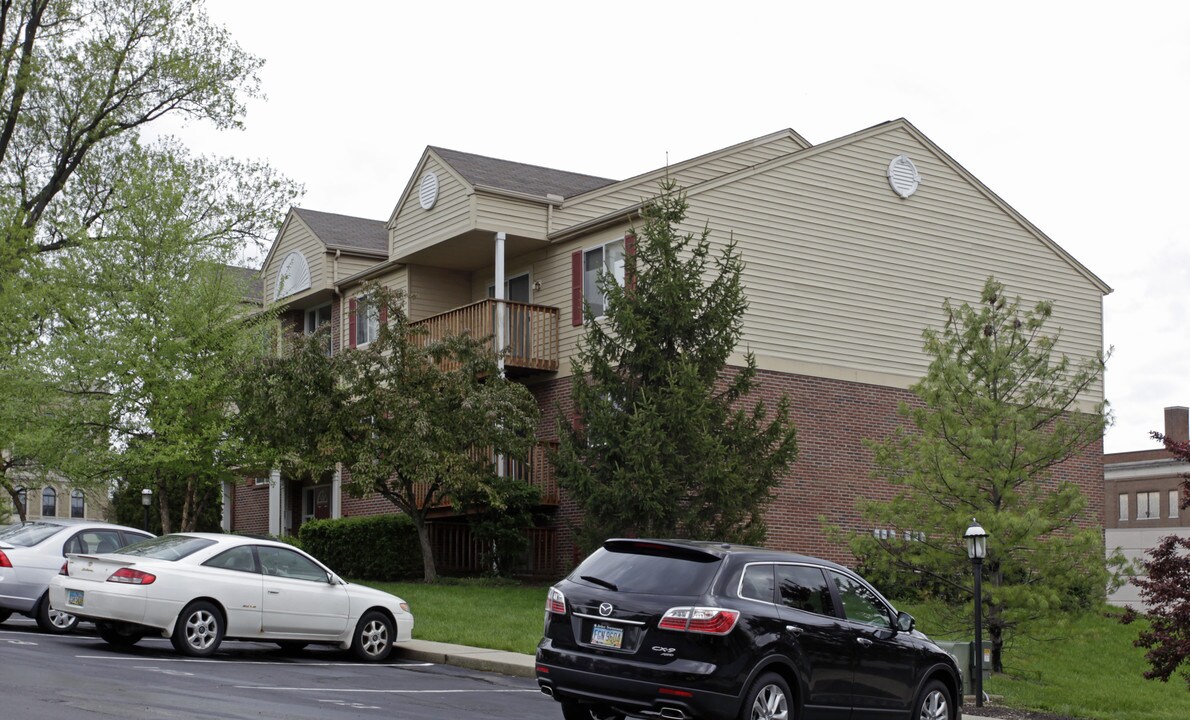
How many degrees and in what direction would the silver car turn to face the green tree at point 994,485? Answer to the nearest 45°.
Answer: approximately 45° to its right

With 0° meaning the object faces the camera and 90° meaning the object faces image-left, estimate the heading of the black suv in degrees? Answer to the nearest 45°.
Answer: approximately 225°

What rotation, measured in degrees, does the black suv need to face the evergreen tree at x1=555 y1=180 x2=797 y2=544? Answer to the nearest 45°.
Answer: approximately 45° to its left

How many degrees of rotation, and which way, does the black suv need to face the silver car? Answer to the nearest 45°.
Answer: approximately 90° to its left

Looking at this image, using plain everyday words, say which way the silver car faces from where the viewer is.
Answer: facing away from the viewer and to the right of the viewer

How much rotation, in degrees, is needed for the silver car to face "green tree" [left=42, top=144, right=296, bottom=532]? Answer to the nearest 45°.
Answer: approximately 45° to its left

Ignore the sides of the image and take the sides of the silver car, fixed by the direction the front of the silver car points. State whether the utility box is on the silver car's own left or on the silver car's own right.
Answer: on the silver car's own right

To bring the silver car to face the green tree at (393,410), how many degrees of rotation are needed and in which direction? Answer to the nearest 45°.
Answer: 0° — it already faces it

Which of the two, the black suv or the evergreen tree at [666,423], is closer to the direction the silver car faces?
the evergreen tree

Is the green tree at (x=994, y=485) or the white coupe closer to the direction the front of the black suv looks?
the green tree

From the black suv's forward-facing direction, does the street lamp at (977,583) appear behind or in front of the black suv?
in front
